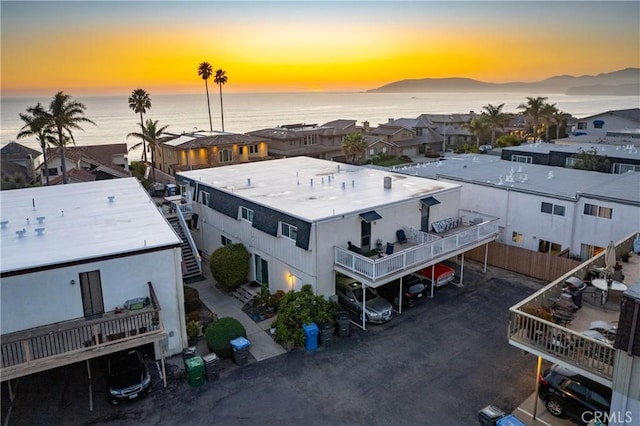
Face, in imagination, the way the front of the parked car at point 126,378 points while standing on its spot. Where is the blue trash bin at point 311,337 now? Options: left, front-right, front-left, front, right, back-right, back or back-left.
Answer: left

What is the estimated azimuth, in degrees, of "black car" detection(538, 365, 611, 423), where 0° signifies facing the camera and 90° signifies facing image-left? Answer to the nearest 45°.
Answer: approximately 270°

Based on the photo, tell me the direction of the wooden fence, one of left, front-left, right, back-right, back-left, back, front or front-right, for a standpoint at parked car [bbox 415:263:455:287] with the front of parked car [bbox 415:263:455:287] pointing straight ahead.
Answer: left

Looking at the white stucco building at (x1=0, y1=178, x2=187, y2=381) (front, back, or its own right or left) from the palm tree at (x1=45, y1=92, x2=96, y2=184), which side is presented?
back
